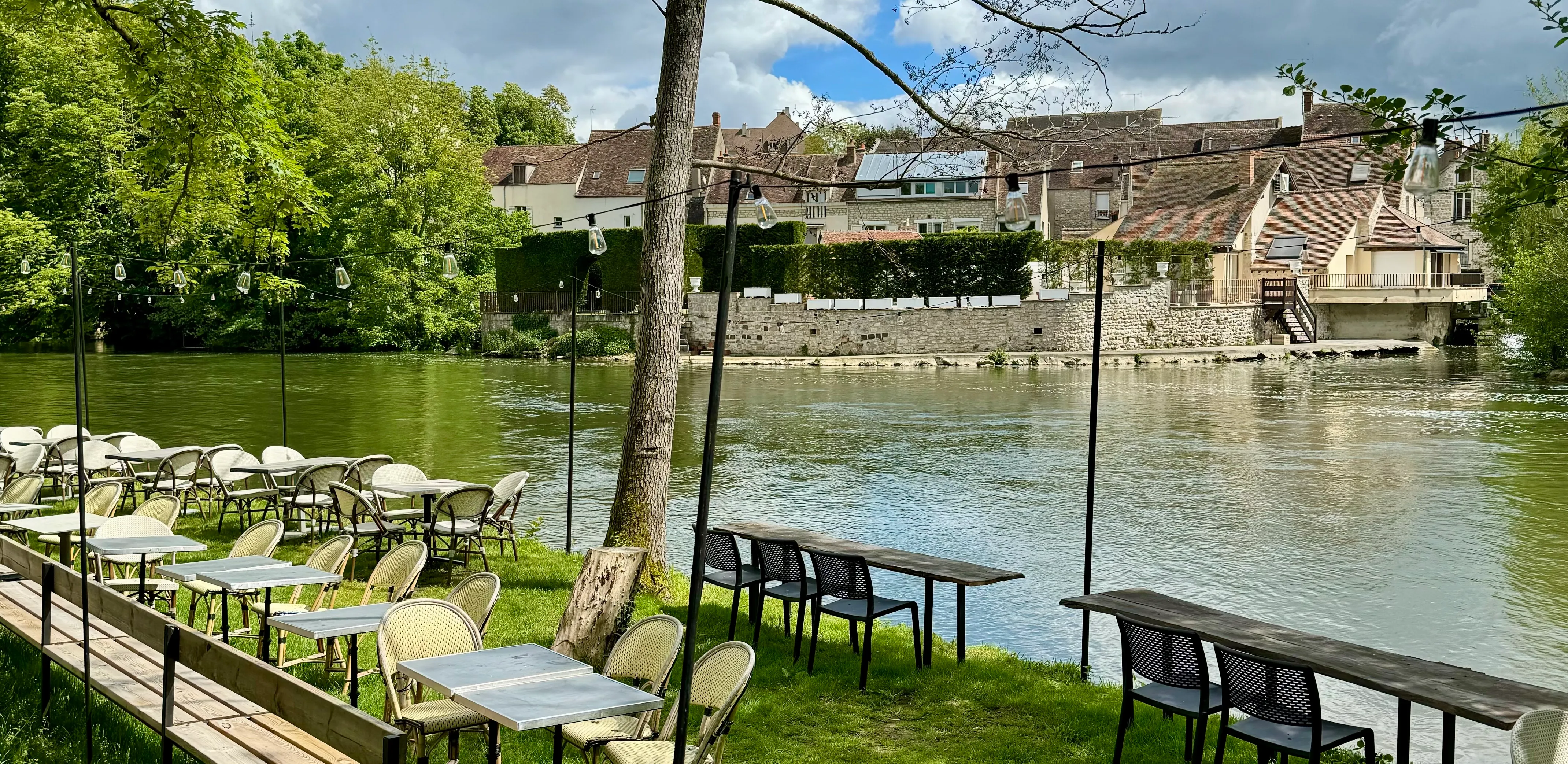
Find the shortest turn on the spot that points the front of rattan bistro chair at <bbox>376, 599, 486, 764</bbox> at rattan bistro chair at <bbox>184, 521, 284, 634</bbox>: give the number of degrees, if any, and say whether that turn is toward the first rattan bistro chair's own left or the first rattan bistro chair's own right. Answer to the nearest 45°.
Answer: approximately 135° to the first rattan bistro chair's own left

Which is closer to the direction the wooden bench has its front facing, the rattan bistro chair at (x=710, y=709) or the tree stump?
the tree stump

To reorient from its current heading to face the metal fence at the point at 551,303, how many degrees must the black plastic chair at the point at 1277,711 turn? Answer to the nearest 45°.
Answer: approximately 90° to its left

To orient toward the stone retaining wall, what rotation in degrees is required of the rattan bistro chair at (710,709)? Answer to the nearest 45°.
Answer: approximately 135° to its right

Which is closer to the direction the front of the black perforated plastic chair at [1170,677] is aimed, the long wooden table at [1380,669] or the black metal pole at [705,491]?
the long wooden table

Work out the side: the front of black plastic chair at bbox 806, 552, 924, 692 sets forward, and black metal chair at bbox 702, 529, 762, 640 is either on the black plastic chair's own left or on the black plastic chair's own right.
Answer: on the black plastic chair's own left

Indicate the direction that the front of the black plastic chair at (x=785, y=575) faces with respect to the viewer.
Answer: facing away from the viewer and to the right of the viewer

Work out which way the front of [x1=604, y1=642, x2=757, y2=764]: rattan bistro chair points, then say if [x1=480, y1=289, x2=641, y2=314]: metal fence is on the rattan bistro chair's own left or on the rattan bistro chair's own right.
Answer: on the rattan bistro chair's own right

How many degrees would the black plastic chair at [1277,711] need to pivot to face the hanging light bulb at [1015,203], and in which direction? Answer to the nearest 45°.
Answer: approximately 90° to its left

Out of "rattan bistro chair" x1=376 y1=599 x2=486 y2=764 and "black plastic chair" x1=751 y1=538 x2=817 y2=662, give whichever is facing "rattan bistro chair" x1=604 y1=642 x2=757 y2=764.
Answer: "rattan bistro chair" x1=376 y1=599 x2=486 y2=764
